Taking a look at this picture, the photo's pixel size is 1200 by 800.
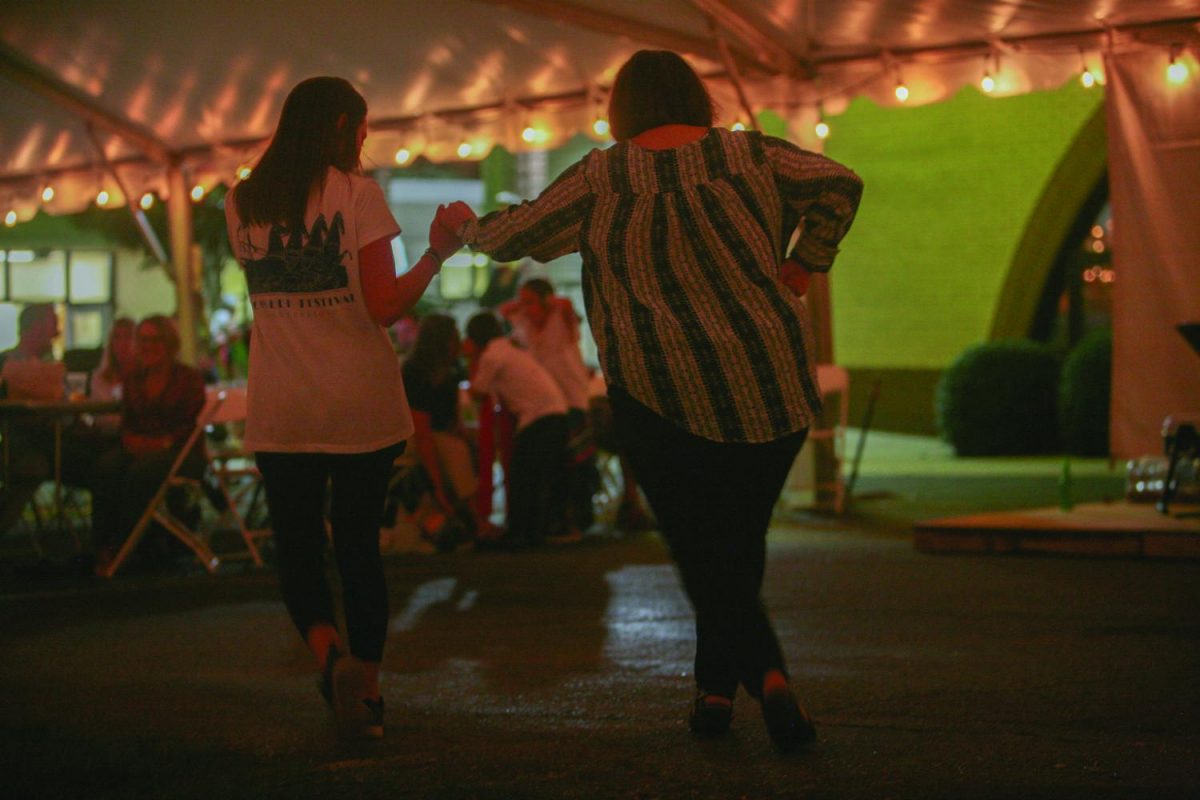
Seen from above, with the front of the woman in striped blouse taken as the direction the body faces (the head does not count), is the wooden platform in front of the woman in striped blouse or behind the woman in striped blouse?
in front

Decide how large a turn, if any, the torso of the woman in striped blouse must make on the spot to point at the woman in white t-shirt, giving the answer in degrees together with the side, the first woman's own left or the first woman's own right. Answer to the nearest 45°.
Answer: approximately 90° to the first woman's own left

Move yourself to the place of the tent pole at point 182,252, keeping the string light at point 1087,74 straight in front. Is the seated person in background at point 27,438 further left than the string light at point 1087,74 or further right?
right

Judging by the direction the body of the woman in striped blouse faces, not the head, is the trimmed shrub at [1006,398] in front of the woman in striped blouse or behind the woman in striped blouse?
in front

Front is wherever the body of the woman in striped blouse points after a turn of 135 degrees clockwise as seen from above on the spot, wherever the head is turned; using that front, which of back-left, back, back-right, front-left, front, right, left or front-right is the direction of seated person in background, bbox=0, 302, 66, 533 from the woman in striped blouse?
back

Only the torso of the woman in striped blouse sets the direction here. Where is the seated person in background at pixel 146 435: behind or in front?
in front

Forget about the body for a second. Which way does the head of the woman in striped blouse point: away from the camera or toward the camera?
away from the camera

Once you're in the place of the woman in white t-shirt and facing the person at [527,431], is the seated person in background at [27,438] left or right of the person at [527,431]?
left

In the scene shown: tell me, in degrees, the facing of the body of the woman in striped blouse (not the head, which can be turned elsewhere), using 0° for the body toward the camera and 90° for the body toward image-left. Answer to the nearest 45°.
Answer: approximately 180°

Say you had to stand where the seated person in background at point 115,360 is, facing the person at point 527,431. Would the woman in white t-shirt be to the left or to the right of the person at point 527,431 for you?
right

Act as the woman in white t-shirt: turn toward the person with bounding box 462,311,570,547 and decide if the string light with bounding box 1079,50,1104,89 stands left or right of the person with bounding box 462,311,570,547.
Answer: right

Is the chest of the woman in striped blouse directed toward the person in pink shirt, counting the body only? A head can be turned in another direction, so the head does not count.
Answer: yes

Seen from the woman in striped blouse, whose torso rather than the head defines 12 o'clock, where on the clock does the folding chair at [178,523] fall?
The folding chair is roughly at 11 o'clock from the woman in striped blouse.

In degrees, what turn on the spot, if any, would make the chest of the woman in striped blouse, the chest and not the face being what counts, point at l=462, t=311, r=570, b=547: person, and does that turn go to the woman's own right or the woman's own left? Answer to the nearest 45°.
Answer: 0° — they already face them
